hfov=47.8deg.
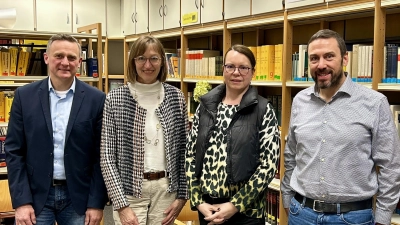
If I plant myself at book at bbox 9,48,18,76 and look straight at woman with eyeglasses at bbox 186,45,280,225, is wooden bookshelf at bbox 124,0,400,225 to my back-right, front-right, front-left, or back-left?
front-left

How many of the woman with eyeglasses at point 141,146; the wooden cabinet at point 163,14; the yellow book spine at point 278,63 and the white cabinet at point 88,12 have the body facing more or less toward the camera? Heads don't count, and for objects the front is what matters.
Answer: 4

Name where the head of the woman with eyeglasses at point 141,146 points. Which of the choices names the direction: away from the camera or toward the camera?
toward the camera

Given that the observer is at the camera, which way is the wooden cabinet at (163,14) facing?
facing the viewer

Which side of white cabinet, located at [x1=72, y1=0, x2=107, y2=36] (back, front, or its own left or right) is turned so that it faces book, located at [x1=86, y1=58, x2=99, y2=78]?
front

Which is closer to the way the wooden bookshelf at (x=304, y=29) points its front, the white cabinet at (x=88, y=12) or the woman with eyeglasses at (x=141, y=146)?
the woman with eyeglasses

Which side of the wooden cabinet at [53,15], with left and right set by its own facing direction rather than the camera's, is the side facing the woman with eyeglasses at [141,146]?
front

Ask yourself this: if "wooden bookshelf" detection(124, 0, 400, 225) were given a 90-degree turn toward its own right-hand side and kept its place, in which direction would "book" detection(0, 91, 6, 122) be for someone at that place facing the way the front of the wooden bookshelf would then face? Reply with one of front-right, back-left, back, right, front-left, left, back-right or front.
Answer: front-left

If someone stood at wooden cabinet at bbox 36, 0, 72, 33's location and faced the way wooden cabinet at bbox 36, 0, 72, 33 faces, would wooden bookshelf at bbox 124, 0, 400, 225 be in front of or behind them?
in front

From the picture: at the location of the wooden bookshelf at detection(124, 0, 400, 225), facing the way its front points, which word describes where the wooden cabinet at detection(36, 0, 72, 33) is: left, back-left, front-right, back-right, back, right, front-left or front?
right

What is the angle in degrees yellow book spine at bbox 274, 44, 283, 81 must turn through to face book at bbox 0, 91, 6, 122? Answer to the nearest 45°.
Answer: approximately 90° to its right

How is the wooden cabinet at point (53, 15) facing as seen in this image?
toward the camera
